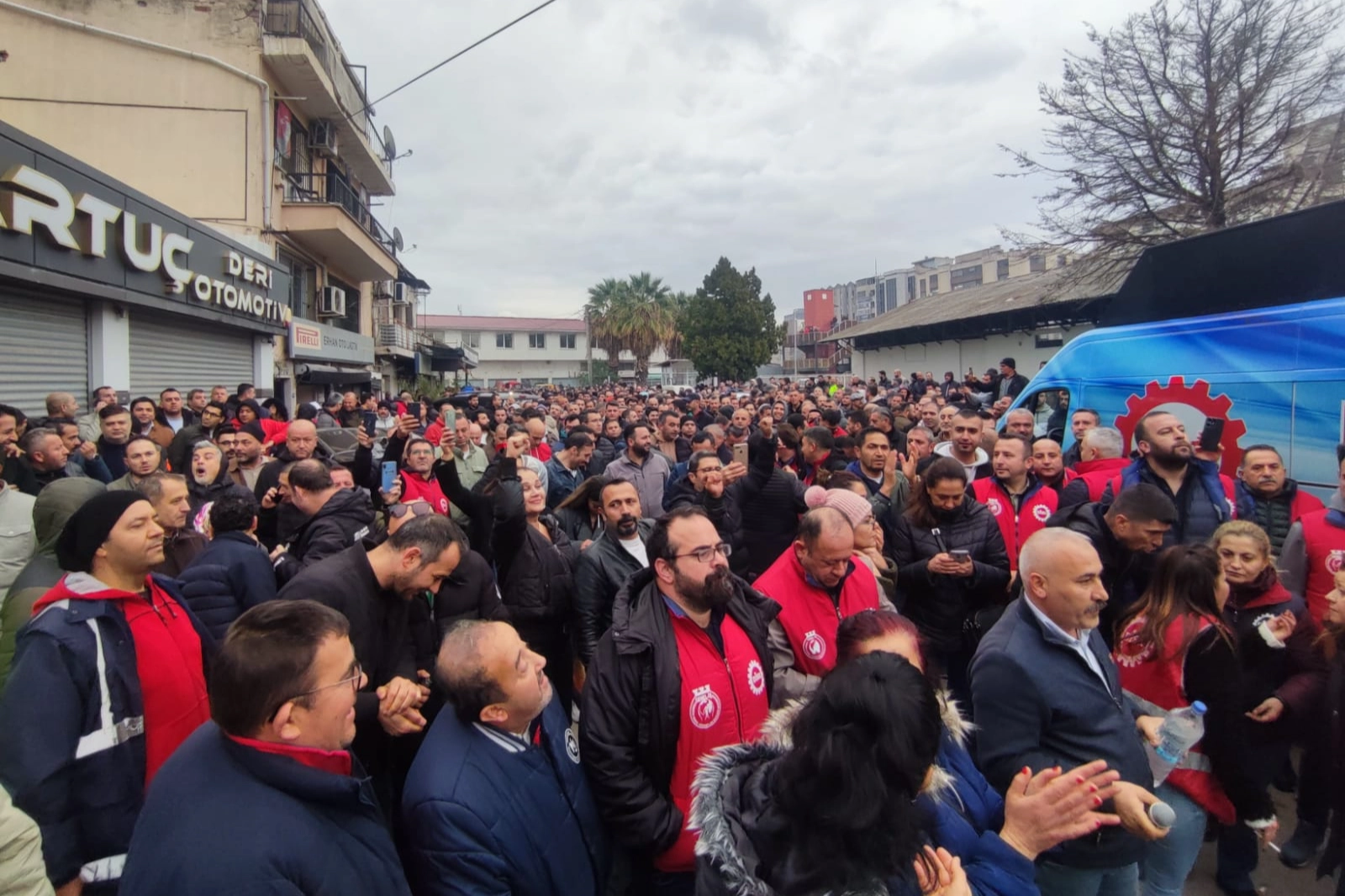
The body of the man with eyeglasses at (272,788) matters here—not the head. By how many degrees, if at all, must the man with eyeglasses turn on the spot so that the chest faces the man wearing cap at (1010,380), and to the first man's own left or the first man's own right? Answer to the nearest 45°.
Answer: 0° — they already face them

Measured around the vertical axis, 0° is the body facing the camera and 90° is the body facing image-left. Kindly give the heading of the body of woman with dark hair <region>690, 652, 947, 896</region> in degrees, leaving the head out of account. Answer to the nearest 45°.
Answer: approximately 225°

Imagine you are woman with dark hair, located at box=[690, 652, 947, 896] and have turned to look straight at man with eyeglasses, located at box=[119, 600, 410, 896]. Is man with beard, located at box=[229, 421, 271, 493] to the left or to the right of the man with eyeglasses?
right

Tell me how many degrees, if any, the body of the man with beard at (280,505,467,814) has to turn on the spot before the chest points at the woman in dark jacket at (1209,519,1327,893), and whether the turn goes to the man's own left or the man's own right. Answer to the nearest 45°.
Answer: approximately 45° to the man's own left

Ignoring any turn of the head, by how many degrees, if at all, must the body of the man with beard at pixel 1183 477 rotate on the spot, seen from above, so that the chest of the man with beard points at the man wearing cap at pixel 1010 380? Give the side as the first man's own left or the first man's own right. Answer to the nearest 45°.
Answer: approximately 135° to the first man's own left
